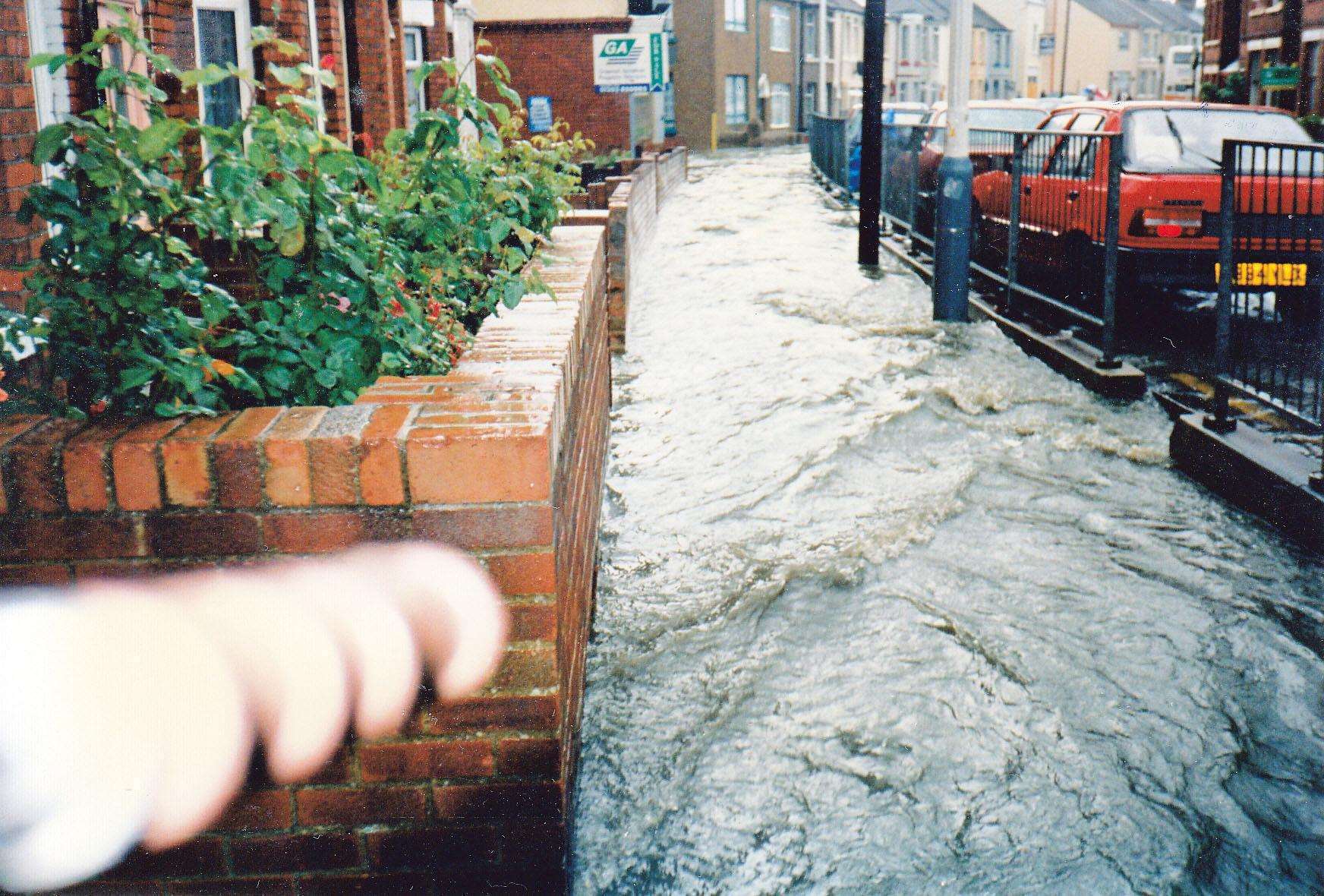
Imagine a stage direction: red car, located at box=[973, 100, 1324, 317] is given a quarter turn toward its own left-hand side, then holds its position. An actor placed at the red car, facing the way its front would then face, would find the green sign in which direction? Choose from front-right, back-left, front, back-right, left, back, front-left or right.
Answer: back-right

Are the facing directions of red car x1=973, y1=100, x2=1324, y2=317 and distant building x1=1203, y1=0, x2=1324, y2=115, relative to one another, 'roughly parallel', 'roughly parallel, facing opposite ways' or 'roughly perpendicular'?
roughly perpendicular

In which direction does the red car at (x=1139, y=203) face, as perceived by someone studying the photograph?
facing away from the viewer and to the left of the viewer

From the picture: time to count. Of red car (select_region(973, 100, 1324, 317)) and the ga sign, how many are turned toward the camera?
1

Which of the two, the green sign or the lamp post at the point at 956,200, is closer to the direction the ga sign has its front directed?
the lamp post

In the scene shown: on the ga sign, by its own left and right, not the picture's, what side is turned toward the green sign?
left

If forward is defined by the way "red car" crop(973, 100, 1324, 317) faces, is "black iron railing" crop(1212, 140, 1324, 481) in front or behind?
behind

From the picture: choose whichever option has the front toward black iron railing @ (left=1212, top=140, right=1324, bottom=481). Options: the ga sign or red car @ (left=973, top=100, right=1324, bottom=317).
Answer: the ga sign

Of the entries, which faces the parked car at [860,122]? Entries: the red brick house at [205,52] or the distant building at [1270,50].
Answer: the distant building

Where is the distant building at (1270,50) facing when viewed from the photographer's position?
facing the viewer and to the left of the viewer

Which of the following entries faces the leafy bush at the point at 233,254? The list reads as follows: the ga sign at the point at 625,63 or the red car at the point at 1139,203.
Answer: the ga sign

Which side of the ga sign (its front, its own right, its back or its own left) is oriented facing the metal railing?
front

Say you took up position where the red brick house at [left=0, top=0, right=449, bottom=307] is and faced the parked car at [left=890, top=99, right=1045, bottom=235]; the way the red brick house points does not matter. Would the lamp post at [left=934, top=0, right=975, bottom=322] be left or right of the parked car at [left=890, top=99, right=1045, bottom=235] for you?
right

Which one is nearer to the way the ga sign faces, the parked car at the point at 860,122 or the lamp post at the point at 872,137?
the lamp post

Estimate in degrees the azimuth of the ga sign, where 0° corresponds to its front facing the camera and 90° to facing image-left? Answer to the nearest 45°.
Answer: approximately 0°

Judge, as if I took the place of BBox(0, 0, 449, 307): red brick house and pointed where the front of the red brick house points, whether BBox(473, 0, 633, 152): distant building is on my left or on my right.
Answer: on my left

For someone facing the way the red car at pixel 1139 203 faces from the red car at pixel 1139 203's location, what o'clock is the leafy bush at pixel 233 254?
The leafy bush is roughly at 8 o'clock from the red car.
